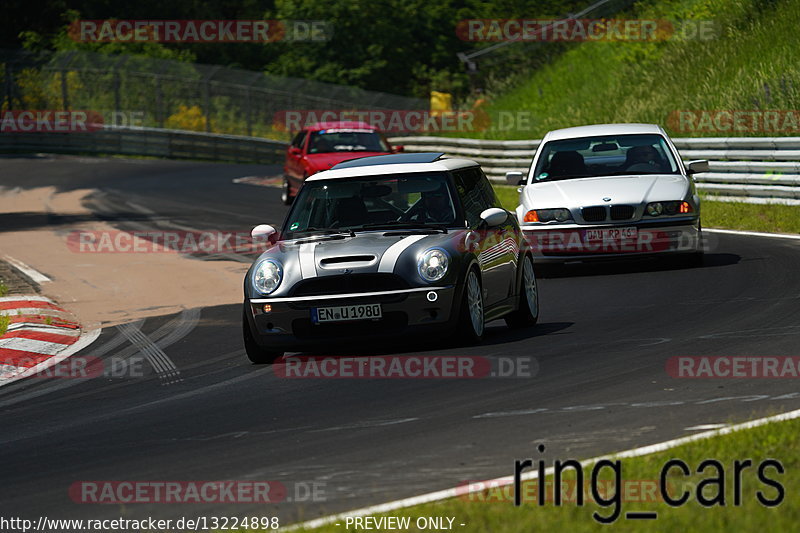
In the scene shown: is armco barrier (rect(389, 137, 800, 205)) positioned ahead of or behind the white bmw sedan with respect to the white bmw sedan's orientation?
behind

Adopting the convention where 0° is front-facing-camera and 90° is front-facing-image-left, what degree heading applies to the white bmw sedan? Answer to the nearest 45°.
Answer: approximately 0°

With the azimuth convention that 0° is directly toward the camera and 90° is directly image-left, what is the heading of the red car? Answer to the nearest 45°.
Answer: approximately 315°

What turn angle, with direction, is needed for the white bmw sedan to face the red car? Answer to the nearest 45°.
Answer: approximately 135° to its right

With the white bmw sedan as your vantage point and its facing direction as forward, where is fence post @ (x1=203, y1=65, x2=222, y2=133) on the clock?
The fence post is roughly at 5 o'clock from the white bmw sedan.

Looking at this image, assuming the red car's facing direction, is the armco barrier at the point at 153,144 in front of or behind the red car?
behind

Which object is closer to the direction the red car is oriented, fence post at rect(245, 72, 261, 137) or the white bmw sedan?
the white bmw sedan
